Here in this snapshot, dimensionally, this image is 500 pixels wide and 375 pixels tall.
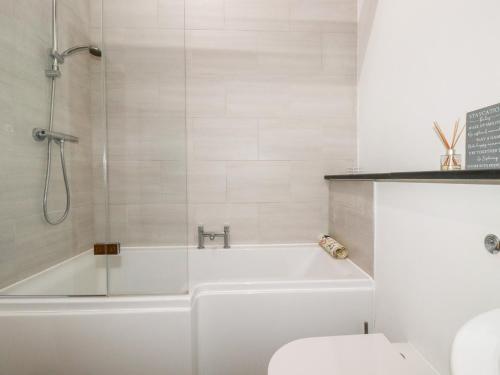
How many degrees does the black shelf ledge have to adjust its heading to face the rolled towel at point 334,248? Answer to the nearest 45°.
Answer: approximately 90° to its right

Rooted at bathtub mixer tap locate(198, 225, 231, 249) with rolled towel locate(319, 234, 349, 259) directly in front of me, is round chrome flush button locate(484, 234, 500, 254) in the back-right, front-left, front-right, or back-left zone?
front-right

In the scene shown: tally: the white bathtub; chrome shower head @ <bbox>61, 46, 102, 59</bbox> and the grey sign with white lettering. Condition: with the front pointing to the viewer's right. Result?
1

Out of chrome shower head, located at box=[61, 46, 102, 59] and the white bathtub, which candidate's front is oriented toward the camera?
the white bathtub

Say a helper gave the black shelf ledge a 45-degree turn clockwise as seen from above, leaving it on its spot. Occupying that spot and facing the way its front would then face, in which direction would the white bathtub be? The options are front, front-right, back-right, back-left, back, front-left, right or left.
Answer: front

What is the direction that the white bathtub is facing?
toward the camera

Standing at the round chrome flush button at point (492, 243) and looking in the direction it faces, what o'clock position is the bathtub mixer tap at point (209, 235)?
The bathtub mixer tap is roughly at 2 o'clock from the round chrome flush button.

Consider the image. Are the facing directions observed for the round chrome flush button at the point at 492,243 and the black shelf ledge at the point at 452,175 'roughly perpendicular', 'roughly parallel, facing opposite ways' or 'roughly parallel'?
roughly parallel

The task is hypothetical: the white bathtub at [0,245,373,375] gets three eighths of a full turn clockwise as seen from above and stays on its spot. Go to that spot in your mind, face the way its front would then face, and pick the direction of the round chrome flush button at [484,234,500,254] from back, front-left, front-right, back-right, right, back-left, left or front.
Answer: back

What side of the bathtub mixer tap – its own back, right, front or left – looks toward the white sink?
front

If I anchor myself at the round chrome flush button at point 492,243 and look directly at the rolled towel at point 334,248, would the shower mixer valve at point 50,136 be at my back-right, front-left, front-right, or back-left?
front-left

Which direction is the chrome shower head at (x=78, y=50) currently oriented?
to the viewer's right
